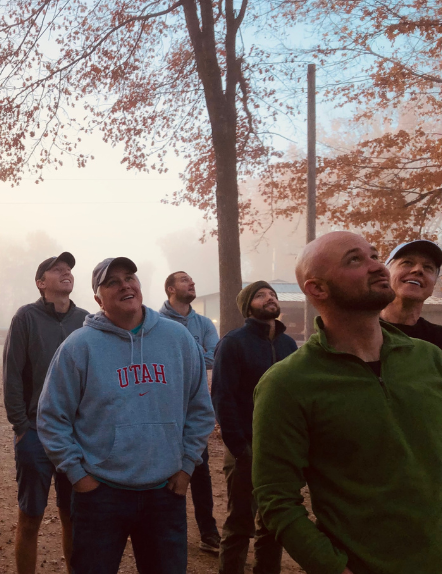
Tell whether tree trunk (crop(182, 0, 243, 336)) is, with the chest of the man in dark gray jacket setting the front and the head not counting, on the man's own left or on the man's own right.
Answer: on the man's own left

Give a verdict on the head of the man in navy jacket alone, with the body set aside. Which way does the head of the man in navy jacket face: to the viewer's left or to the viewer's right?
to the viewer's right

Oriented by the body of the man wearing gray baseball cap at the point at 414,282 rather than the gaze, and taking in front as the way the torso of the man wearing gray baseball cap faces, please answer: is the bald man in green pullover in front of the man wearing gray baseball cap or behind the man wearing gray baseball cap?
in front

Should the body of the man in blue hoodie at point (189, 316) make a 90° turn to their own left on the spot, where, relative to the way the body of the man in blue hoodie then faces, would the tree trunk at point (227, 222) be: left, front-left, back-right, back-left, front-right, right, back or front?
front-left

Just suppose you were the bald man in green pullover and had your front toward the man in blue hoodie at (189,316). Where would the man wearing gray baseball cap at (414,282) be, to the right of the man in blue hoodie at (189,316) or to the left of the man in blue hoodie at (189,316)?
right

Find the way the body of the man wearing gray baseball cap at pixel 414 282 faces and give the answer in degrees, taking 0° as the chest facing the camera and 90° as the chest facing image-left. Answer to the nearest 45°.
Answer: approximately 0°

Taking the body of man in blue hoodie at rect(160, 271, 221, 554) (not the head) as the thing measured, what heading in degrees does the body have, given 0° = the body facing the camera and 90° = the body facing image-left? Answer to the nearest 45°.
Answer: approximately 315°

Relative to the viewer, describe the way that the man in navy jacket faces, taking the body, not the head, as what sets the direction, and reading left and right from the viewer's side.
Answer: facing the viewer and to the right of the viewer

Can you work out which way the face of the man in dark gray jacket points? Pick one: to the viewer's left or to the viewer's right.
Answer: to the viewer's right

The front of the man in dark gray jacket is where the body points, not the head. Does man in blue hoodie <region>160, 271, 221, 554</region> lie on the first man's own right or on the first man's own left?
on the first man's own left
